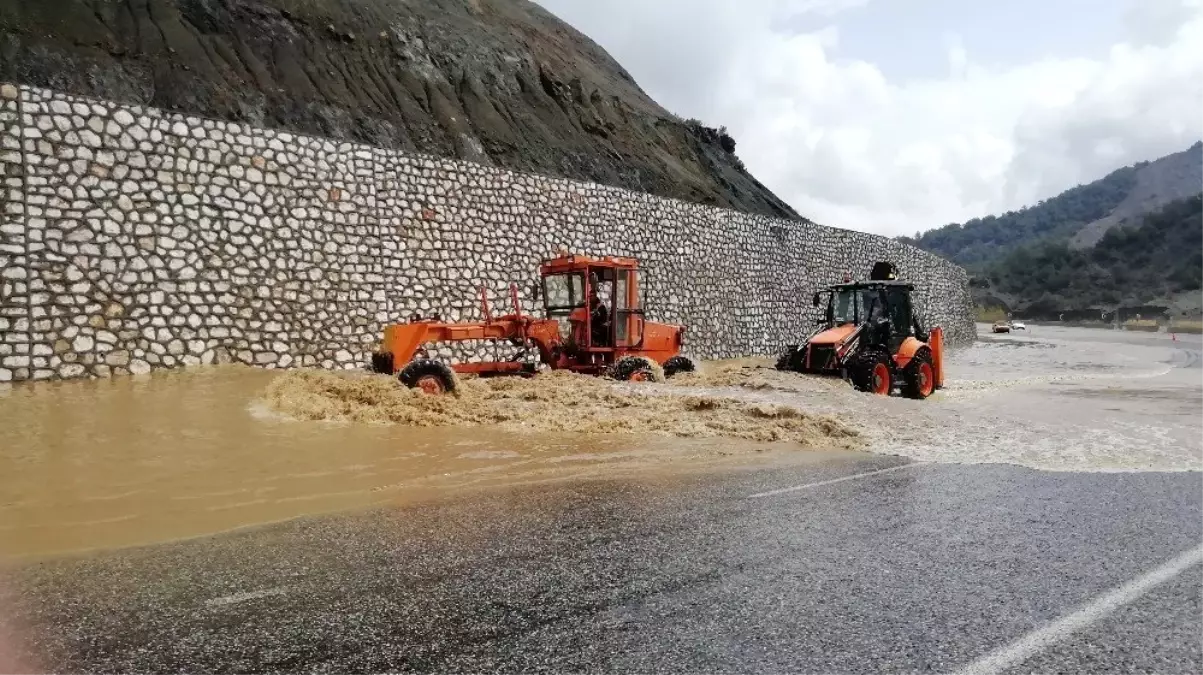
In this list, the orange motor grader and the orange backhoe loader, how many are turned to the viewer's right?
0

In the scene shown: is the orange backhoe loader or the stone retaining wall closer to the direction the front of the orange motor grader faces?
the stone retaining wall

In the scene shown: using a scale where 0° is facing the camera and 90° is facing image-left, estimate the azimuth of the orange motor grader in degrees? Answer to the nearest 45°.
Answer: approximately 45°

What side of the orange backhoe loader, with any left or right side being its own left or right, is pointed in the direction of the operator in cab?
front

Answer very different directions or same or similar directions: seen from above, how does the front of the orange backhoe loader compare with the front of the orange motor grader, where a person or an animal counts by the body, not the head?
same or similar directions

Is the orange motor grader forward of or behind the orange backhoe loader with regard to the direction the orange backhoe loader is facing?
forward

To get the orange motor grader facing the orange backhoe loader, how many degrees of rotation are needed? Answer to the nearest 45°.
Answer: approximately 135° to its left

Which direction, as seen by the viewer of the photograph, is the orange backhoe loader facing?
facing the viewer and to the left of the viewer
